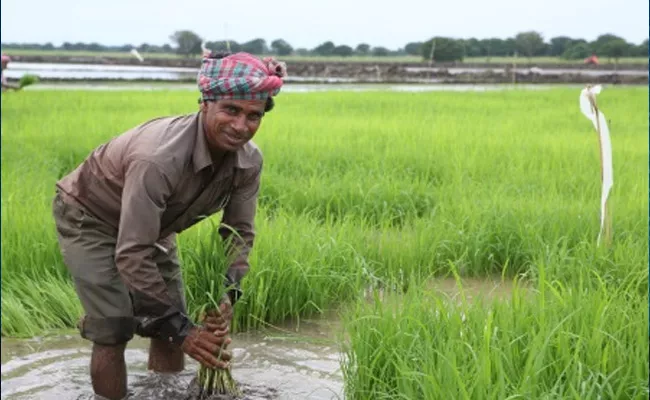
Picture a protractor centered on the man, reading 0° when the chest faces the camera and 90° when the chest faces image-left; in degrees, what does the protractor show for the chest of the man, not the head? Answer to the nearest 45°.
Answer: approximately 315°

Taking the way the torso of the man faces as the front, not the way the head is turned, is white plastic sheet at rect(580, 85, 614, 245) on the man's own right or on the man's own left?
on the man's own left

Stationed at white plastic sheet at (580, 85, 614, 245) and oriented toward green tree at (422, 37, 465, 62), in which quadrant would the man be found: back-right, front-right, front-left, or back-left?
back-left

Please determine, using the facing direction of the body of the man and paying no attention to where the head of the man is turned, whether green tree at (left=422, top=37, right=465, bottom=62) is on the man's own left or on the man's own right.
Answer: on the man's own left

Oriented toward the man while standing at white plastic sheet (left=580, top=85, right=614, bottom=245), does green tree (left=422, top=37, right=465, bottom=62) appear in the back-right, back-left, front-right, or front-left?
back-right
